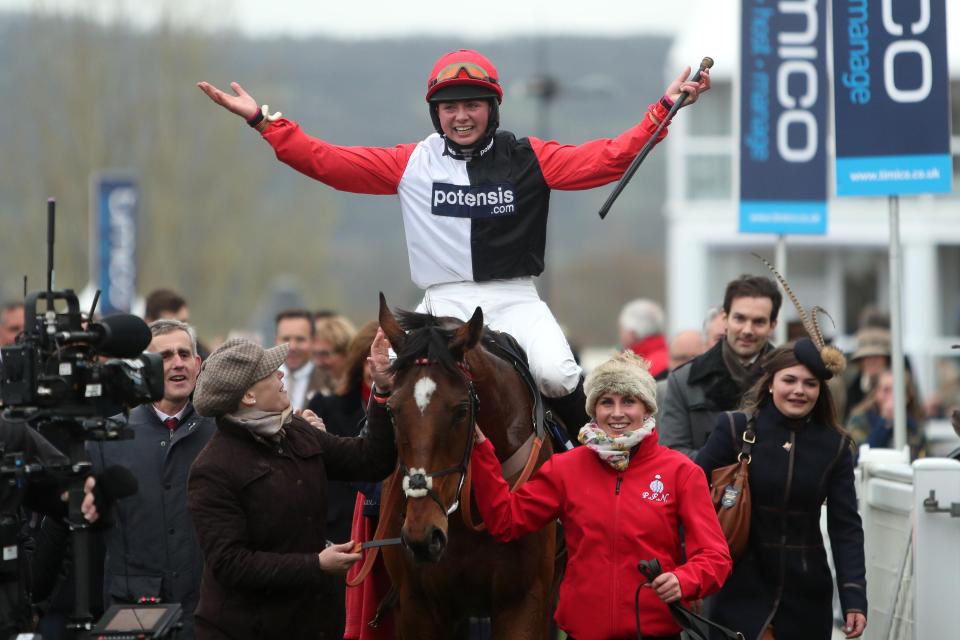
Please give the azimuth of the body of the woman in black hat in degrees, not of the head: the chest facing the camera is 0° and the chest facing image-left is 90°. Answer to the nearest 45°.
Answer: approximately 0°

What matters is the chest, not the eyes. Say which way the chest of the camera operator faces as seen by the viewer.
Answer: to the viewer's right

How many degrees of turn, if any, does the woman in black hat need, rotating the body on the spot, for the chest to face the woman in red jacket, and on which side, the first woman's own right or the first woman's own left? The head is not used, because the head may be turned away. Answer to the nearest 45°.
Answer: approximately 45° to the first woman's own right

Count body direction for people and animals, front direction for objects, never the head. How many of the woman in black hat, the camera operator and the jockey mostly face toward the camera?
2

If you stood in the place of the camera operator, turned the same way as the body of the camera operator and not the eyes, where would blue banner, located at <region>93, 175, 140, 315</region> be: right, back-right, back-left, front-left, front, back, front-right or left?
left

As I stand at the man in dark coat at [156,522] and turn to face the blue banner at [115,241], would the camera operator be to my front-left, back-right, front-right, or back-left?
back-left
